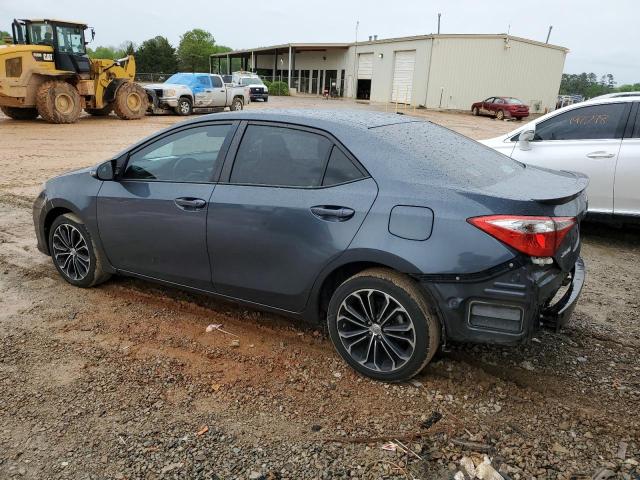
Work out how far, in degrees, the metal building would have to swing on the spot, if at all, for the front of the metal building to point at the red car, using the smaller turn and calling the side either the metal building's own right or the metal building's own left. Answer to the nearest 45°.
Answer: approximately 45° to the metal building's own left

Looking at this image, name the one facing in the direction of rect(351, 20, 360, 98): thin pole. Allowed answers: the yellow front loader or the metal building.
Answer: the yellow front loader

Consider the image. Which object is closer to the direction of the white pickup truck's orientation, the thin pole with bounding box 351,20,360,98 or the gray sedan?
the gray sedan

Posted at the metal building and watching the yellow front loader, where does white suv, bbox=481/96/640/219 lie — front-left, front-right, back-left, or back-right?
front-left

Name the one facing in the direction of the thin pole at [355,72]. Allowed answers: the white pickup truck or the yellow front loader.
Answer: the yellow front loader

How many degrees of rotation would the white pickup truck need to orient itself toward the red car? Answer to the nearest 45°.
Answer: approximately 135° to its left

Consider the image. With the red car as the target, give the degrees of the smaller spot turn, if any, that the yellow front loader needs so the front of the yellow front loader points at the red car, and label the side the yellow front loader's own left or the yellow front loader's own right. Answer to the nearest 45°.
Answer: approximately 45° to the yellow front loader's own right

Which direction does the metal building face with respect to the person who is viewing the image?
facing the viewer and to the left of the viewer

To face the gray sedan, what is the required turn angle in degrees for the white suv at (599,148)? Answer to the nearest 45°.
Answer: approximately 90° to its left

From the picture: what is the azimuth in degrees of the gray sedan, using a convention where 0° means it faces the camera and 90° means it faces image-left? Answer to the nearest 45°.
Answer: approximately 135°

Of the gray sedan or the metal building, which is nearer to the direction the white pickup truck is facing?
the gray sedan

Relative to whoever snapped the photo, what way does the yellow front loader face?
facing away from the viewer and to the right of the viewer

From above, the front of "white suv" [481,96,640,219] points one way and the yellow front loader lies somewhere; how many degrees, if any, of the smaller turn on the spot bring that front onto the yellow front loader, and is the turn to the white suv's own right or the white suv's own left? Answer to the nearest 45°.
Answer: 0° — it already faces it

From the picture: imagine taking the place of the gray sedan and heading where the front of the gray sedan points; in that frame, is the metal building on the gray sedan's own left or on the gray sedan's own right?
on the gray sedan's own right

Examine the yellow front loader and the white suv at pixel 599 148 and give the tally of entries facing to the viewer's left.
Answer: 1

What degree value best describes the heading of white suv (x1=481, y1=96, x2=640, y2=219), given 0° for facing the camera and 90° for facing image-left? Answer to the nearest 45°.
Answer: approximately 90°
